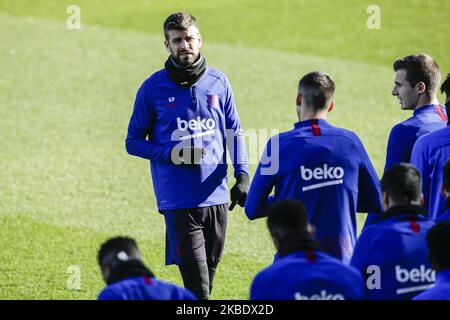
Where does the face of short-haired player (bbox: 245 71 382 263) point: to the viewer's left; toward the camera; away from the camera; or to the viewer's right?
away from the camera

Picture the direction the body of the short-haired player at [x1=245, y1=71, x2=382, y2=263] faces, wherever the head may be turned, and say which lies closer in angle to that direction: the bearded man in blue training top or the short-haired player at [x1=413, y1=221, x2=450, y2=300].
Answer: the bearded man in blue training top

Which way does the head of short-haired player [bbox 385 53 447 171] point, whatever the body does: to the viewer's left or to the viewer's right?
to the viewer's left

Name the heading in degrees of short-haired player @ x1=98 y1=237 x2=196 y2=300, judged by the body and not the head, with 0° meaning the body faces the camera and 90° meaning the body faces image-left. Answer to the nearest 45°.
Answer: approximately 135°

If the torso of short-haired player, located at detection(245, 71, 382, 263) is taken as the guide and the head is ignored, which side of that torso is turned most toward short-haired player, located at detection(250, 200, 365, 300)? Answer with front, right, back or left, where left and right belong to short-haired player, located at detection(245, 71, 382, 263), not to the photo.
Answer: back

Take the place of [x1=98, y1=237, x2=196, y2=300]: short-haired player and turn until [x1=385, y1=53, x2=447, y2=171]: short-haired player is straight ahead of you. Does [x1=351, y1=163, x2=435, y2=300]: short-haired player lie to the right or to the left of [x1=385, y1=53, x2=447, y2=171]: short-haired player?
right

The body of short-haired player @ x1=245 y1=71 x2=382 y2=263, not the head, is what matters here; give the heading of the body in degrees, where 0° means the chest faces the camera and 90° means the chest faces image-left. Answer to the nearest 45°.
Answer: approximately 180°

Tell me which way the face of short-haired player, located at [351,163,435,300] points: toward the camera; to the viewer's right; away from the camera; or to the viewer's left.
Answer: away from the camera
